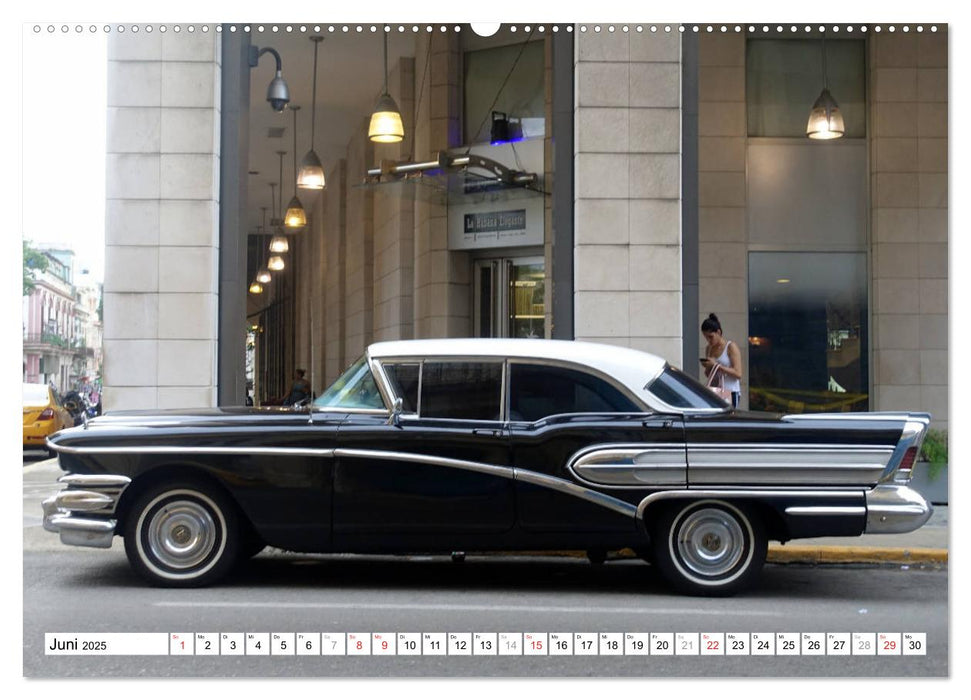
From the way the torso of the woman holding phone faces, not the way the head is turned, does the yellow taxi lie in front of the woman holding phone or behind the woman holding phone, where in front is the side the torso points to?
in front

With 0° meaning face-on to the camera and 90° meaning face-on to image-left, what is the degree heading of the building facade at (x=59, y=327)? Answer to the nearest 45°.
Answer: approximately 315°

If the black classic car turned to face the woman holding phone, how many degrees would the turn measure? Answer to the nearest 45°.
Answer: approximately 135° to its right

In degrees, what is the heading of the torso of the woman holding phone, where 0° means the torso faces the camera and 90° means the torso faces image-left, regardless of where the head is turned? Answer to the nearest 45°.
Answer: approximately 45°

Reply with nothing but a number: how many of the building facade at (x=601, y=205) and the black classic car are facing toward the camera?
1

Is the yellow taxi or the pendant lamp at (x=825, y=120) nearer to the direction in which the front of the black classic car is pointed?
the yellow taxi

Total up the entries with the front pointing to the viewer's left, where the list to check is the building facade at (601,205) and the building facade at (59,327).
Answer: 0

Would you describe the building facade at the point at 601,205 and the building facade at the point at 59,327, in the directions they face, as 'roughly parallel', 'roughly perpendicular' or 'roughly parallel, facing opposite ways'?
roughly perpendicular

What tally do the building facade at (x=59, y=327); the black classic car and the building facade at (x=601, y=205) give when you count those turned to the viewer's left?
1

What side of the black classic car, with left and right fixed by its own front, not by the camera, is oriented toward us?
left

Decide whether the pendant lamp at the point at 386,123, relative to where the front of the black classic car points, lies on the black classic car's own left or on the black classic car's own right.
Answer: on the black classic car's own right
